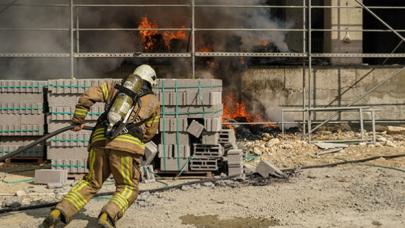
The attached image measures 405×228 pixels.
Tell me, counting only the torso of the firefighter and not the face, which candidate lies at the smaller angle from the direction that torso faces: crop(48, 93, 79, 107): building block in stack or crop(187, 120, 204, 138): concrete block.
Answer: the concrete block

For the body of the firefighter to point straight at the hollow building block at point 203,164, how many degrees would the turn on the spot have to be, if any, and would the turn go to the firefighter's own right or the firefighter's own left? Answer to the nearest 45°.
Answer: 0° — they already face it

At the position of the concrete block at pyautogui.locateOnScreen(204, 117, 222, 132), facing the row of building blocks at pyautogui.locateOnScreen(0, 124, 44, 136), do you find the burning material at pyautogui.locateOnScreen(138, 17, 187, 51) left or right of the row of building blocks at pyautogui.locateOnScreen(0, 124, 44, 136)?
right

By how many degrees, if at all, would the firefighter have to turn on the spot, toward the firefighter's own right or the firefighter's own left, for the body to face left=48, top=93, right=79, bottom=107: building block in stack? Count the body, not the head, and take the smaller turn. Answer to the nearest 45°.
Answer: approximately 45° to the firefighter's own left

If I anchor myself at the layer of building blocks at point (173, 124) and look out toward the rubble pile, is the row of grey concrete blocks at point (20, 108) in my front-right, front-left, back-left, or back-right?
back-left

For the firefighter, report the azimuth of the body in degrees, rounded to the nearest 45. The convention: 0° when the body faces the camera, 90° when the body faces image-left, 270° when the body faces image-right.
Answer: approximately 225°

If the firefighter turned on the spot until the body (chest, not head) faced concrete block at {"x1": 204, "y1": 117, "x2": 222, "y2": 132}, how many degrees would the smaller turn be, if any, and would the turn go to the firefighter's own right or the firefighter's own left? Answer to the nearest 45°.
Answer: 0° — they already face it

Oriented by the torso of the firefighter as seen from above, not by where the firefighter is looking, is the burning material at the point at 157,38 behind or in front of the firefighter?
in front

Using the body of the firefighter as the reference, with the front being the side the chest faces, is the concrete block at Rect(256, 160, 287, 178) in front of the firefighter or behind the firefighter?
in front
